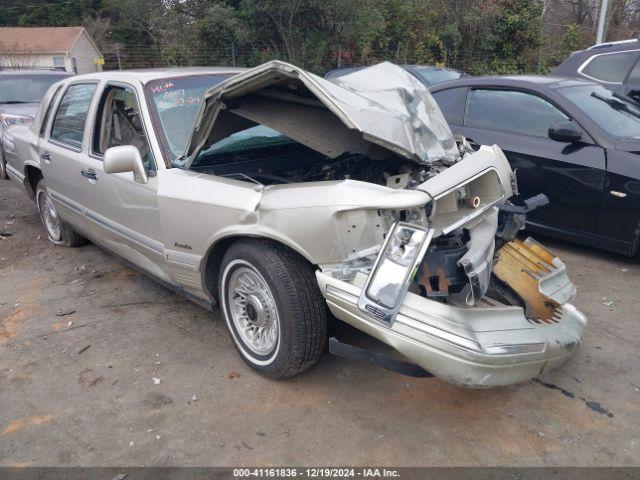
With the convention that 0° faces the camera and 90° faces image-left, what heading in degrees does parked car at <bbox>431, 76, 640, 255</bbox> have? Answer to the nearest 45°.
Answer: approximately 315°

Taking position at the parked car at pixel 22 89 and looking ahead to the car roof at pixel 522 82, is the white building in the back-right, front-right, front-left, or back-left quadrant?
back-left

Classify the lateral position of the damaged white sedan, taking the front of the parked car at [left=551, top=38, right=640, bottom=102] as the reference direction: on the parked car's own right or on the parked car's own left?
on the parked car's own right

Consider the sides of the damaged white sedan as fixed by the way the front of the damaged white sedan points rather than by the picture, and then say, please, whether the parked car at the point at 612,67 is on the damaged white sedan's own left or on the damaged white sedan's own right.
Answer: on the damaged white sedan's own left

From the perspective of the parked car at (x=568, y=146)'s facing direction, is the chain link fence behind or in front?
behind

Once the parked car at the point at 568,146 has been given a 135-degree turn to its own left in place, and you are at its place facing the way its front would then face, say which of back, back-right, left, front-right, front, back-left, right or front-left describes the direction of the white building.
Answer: front-left

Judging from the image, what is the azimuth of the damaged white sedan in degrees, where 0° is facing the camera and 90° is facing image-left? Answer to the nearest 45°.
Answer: approximately 315°

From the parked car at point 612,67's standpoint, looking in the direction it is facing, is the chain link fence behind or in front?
behind
